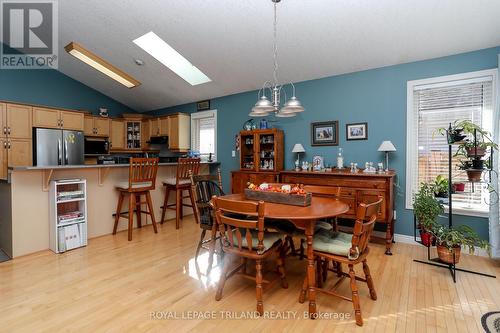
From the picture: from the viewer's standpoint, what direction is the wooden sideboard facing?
toward the camera

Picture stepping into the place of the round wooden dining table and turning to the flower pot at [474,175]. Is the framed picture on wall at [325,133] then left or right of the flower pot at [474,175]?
left

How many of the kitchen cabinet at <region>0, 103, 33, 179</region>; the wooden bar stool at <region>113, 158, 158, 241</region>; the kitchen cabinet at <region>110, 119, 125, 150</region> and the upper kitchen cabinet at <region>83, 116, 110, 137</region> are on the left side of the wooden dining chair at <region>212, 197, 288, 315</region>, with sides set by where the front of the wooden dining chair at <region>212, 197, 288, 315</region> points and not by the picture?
4

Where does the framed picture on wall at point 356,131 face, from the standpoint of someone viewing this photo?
facing the viewer

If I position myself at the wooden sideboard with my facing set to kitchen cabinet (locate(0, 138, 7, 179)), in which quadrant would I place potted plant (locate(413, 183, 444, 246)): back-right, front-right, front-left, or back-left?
back-left

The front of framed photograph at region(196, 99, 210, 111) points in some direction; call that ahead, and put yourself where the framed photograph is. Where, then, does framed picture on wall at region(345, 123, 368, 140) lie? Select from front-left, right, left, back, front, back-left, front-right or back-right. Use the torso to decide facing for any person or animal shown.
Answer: left

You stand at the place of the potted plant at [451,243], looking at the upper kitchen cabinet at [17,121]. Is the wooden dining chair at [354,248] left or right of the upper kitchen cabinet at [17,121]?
left

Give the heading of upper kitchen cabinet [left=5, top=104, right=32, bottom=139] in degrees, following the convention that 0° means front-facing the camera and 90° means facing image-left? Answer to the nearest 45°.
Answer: approximately 315°

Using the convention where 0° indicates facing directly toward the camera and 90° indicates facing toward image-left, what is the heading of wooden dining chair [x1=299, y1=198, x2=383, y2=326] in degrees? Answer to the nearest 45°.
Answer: approximately 135°

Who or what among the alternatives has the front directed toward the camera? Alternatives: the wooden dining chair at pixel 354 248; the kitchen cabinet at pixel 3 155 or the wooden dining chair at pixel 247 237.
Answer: the kitchen cabinet

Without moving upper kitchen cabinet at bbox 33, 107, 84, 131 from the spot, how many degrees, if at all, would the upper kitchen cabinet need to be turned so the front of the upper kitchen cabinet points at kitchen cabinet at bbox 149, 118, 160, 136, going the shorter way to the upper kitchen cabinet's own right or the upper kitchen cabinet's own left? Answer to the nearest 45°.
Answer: approximately 45° to the upper kitchen cabinet's own left

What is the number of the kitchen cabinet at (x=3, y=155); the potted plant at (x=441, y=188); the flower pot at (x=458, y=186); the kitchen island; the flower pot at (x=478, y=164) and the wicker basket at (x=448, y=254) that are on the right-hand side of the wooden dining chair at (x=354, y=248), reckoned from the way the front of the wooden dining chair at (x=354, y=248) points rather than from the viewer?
4

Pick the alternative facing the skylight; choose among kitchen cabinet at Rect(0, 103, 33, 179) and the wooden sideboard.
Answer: the kitchen cabinet

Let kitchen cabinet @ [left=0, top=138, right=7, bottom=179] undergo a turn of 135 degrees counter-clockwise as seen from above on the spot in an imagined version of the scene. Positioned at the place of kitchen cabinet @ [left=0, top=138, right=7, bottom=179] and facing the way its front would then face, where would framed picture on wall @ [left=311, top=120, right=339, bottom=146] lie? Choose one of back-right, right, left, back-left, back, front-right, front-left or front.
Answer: right

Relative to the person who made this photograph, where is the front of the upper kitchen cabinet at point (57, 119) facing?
facing the viewer and to the right of the viewer

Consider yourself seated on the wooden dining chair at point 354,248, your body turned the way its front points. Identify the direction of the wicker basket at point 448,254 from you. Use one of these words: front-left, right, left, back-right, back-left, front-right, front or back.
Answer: right

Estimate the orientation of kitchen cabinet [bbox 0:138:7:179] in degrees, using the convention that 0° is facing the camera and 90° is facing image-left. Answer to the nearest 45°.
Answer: approximately 0°

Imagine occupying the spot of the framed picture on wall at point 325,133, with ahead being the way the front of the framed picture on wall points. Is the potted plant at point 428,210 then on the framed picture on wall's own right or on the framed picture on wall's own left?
on the framed picture on wall's own left

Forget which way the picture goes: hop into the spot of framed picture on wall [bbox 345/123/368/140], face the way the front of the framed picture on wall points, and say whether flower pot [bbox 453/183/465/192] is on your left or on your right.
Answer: on your left
